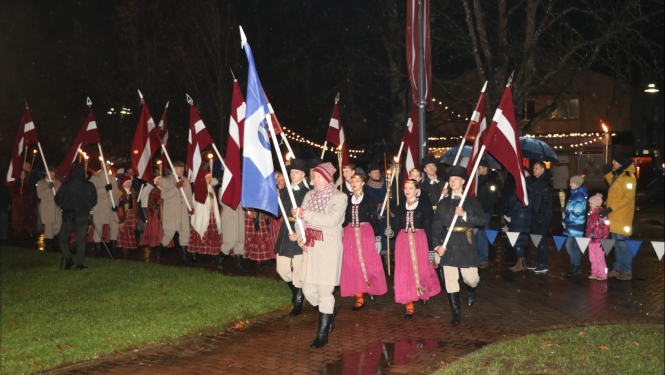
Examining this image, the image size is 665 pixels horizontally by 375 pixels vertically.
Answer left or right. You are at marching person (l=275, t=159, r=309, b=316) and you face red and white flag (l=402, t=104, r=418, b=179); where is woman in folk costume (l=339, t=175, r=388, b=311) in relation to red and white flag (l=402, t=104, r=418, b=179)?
right

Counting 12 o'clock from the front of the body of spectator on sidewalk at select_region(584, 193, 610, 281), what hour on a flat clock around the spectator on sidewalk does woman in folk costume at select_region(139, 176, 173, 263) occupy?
The woman in folk costume is roughly at 12 o'clock from the spectator on sidewalk.

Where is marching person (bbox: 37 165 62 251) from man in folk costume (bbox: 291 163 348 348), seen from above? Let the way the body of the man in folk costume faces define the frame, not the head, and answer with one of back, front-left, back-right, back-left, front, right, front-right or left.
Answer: right

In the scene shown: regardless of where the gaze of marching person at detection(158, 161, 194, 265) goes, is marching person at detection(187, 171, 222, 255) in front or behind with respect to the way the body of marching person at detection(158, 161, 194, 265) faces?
in front

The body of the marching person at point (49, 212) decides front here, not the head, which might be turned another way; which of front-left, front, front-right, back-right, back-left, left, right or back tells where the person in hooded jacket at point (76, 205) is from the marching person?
front-right

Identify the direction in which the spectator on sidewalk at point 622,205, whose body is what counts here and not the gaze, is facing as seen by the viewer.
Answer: to the viewer's left

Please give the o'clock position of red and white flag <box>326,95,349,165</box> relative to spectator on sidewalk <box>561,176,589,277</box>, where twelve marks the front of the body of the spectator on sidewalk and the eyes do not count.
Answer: The red and white flag is roughly at 12 o'clock from the spectator on sidewalk.

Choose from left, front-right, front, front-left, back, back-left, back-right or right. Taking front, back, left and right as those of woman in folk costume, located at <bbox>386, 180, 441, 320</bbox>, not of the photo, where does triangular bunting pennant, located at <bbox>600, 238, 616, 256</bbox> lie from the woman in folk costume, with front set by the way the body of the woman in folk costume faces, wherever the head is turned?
back

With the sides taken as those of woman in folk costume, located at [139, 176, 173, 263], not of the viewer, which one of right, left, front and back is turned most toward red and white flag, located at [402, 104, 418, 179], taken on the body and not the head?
front

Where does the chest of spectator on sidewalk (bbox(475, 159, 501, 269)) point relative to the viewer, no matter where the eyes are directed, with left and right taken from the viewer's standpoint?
facing to the left of the viewer

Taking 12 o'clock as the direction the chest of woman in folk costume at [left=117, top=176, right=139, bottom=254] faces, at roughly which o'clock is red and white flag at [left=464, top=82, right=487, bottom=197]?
The red and white flag is roughly at 12 o'clock from the woman in folk costume.

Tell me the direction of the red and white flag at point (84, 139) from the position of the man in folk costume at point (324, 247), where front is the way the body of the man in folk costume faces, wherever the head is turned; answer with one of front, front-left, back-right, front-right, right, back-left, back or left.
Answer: right
